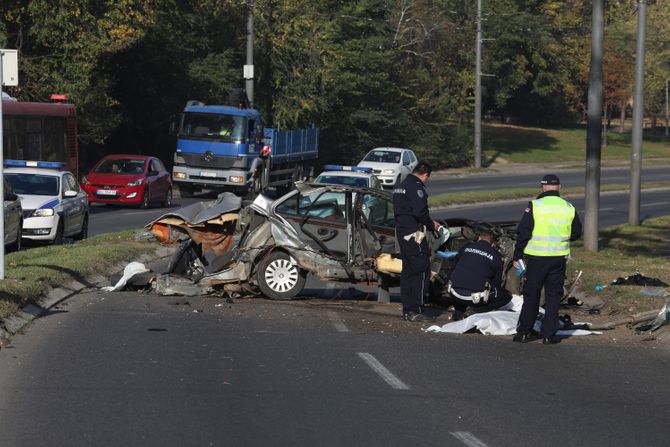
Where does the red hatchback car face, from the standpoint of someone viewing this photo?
facing the viewer and to the left of the viewer

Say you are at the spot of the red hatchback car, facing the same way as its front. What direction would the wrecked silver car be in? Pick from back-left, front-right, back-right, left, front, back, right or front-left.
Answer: front-left

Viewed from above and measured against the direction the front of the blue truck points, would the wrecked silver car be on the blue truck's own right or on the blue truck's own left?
on the blue truck's own left

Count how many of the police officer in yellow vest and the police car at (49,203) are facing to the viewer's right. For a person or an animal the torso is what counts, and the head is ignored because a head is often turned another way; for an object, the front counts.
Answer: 0

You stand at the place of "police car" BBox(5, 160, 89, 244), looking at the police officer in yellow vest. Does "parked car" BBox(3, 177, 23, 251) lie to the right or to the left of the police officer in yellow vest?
right

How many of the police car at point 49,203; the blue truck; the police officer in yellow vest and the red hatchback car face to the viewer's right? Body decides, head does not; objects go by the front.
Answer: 0

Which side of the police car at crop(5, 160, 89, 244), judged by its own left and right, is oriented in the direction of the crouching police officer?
left
